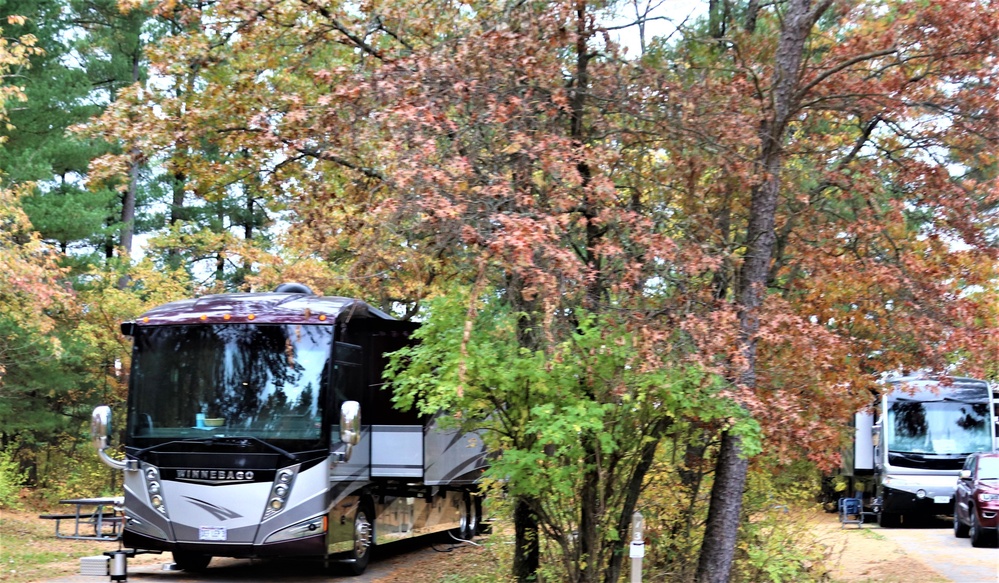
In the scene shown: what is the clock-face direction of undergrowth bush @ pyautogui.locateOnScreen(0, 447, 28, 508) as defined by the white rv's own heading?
The undergrowth bush is roughly at 2 o'clock from the white rv.

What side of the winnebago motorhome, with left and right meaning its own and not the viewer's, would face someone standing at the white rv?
back

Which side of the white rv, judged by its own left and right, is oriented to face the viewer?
front

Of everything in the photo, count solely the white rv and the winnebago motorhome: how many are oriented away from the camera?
0

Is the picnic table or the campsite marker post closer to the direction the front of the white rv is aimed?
the campsite marker post

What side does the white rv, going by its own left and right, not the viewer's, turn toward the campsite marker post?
front

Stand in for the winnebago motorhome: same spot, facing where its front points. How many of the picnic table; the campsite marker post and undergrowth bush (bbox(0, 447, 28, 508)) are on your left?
1

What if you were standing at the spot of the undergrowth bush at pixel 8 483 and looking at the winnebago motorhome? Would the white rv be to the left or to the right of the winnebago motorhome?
left

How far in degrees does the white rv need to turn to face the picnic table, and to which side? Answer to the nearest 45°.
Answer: approximately 45° to its right

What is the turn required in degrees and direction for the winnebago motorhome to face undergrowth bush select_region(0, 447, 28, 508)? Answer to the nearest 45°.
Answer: approximately 90° to its right

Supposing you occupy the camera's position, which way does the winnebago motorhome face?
facing the viewer and to the left of the viewer
